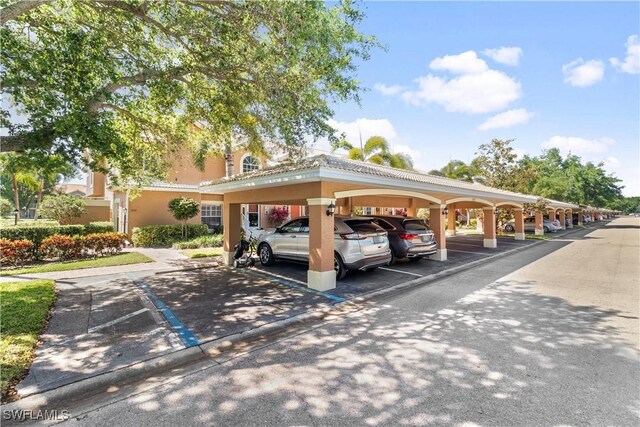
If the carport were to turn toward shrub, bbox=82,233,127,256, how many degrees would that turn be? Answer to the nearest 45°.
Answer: approximately 135° to its right

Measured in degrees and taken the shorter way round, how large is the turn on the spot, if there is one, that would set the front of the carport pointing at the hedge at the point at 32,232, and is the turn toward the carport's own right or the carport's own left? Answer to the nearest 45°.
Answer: approximately 135° to the carport's own right

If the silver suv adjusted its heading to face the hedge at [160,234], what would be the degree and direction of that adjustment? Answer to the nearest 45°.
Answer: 0° — it already faces it

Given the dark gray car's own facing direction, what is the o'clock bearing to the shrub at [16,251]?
The shrub is roughly at 10 o'clock from the dark gray car.

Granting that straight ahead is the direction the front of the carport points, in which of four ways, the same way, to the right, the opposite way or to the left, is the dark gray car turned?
the opposite way

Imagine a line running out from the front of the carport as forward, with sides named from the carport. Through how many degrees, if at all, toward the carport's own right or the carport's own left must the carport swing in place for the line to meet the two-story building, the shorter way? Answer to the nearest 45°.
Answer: approximately 180°

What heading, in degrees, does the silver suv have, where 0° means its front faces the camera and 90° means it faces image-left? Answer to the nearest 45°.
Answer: approximately 135°

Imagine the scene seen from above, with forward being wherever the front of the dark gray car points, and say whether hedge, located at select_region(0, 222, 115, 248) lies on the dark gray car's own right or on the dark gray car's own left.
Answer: on the dark gray car's own left

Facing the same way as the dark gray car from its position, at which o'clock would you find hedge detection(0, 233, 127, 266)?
The hedge is roughly at 10 o'clock from the dark gray car.

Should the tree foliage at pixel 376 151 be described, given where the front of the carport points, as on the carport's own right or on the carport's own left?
on the carport's own left
